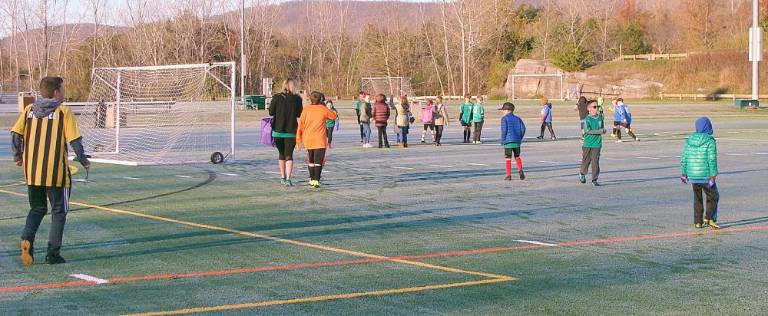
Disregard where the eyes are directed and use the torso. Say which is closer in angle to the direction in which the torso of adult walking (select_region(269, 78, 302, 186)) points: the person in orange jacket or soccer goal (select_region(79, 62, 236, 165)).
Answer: the soccer goal

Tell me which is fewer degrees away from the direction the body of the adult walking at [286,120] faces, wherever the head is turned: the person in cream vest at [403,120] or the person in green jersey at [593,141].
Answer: the person in cream vest

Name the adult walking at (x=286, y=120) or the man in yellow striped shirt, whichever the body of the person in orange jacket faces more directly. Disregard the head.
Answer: the adult walking

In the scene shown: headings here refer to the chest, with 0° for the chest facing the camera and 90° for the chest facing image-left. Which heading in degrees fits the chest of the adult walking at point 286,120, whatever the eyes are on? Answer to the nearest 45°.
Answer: approximately 180°

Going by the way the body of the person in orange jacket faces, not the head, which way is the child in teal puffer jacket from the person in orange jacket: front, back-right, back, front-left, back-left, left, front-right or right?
back-right

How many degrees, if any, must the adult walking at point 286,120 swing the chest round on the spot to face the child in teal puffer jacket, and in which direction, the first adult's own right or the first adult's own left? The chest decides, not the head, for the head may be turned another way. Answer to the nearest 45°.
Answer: approximately 135° to the first adult's own right

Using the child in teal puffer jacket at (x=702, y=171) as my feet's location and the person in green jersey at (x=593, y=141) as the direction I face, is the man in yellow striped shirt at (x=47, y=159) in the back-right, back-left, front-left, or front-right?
back-left

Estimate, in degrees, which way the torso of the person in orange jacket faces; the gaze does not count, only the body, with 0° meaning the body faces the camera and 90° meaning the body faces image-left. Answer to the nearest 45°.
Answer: approximately 180°

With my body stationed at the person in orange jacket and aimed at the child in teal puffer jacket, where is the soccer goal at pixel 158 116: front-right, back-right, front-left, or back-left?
back-left

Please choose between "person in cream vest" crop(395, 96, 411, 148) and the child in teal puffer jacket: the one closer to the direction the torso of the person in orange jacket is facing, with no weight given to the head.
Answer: the person in cream vest

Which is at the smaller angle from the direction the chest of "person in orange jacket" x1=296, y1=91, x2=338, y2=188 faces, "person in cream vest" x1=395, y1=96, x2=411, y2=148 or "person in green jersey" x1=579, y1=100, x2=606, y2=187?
the person in cream vest

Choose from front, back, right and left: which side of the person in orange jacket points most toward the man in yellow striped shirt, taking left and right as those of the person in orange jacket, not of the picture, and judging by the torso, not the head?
back

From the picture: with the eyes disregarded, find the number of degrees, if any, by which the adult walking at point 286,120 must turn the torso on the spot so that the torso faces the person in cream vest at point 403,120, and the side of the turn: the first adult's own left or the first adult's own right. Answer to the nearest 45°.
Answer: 0° — they already face them

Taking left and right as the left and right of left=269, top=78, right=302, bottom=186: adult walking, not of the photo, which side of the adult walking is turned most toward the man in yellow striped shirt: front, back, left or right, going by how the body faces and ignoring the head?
back
